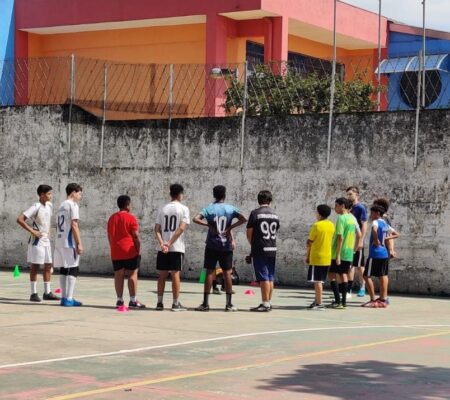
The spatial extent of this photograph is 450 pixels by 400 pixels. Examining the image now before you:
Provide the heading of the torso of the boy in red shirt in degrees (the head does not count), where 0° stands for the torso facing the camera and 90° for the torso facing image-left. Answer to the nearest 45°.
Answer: approximately 225°

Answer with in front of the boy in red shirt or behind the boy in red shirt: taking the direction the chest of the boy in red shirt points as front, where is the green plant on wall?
in front

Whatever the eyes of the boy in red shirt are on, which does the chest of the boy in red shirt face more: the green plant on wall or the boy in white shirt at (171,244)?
the green plant on wall

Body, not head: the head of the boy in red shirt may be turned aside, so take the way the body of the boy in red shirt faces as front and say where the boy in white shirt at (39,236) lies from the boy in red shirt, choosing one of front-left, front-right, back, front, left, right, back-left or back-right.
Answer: left

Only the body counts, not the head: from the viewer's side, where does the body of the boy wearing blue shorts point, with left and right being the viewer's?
facing away from the viewer and to the left of the viewer

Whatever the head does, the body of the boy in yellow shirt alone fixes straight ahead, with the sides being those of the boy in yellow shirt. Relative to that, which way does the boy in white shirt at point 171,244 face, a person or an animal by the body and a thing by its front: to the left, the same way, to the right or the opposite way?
to the right

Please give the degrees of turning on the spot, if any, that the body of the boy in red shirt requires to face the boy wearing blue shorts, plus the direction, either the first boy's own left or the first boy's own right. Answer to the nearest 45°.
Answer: approximately 45° to the first boy's own right

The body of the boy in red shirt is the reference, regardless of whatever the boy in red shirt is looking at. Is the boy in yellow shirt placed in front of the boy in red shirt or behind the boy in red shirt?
in front

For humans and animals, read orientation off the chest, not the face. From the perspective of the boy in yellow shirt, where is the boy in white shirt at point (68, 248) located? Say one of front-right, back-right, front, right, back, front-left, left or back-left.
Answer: front-left

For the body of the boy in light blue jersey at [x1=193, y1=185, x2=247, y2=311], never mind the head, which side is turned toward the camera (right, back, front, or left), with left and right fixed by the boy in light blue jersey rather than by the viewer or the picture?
back

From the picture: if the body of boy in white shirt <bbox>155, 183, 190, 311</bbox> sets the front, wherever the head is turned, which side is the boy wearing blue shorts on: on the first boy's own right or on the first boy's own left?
on the first boy's own right

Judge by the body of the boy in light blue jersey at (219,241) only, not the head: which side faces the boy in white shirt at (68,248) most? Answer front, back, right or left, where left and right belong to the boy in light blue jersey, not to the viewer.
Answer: left

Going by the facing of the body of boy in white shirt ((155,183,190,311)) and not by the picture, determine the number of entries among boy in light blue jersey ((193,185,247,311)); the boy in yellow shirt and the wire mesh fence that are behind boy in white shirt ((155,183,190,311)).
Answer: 0

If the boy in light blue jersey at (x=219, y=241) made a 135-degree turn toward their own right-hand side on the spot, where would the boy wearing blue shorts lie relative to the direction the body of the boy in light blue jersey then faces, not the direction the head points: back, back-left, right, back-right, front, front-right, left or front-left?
front-left

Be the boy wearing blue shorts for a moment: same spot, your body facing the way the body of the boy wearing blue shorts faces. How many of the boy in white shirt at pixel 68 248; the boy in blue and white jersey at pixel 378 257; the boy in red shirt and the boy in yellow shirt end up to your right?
2
